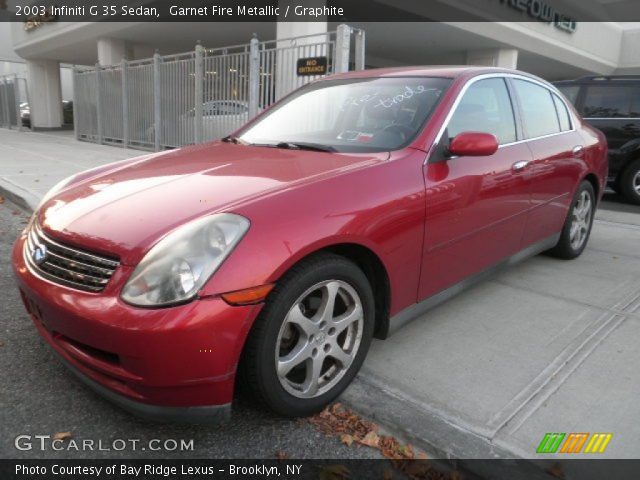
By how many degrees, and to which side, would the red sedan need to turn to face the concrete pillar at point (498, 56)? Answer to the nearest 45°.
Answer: approximately 135° to its right

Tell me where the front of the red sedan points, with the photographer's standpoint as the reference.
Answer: facing the viewer and to the left of the viewer

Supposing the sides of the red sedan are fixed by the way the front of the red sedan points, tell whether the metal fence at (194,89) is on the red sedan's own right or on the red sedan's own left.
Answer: on the red sedan's own right

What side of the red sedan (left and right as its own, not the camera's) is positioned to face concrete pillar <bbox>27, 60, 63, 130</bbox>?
right

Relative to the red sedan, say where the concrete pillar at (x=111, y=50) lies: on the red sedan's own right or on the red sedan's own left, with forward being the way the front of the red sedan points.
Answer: on the red sedan's own right

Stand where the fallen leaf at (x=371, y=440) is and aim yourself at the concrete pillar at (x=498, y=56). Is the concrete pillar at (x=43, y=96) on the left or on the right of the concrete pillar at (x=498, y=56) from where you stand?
left

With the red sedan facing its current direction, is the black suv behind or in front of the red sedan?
behind
